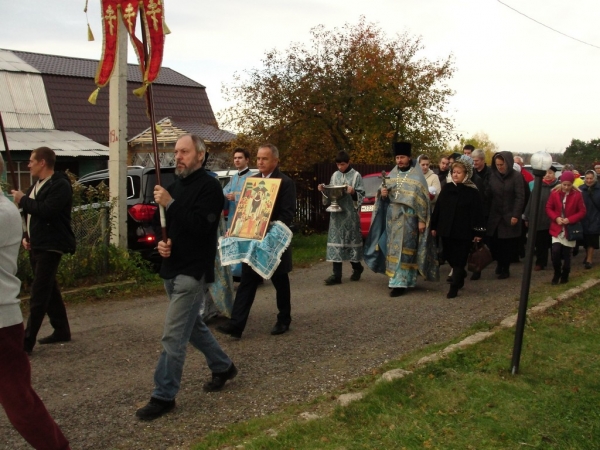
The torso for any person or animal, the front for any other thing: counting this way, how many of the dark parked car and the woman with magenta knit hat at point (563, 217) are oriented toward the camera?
1

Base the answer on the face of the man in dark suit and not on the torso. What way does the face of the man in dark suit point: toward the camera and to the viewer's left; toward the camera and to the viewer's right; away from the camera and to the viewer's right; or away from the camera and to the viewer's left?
toward the camera and to the viewer's left

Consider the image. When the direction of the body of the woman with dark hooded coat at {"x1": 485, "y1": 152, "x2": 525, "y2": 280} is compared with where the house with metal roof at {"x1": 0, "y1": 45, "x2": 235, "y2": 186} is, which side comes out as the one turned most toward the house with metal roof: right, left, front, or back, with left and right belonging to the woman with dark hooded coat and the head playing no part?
right

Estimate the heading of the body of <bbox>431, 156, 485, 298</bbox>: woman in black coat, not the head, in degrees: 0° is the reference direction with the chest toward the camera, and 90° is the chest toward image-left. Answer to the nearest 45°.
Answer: approximately 45°

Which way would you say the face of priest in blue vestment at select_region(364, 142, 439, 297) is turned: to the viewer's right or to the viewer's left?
to the viewer's left

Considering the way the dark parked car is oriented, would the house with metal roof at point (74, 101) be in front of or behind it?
in front

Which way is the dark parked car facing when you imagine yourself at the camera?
facing away from the viewer and to the left of the viewer
